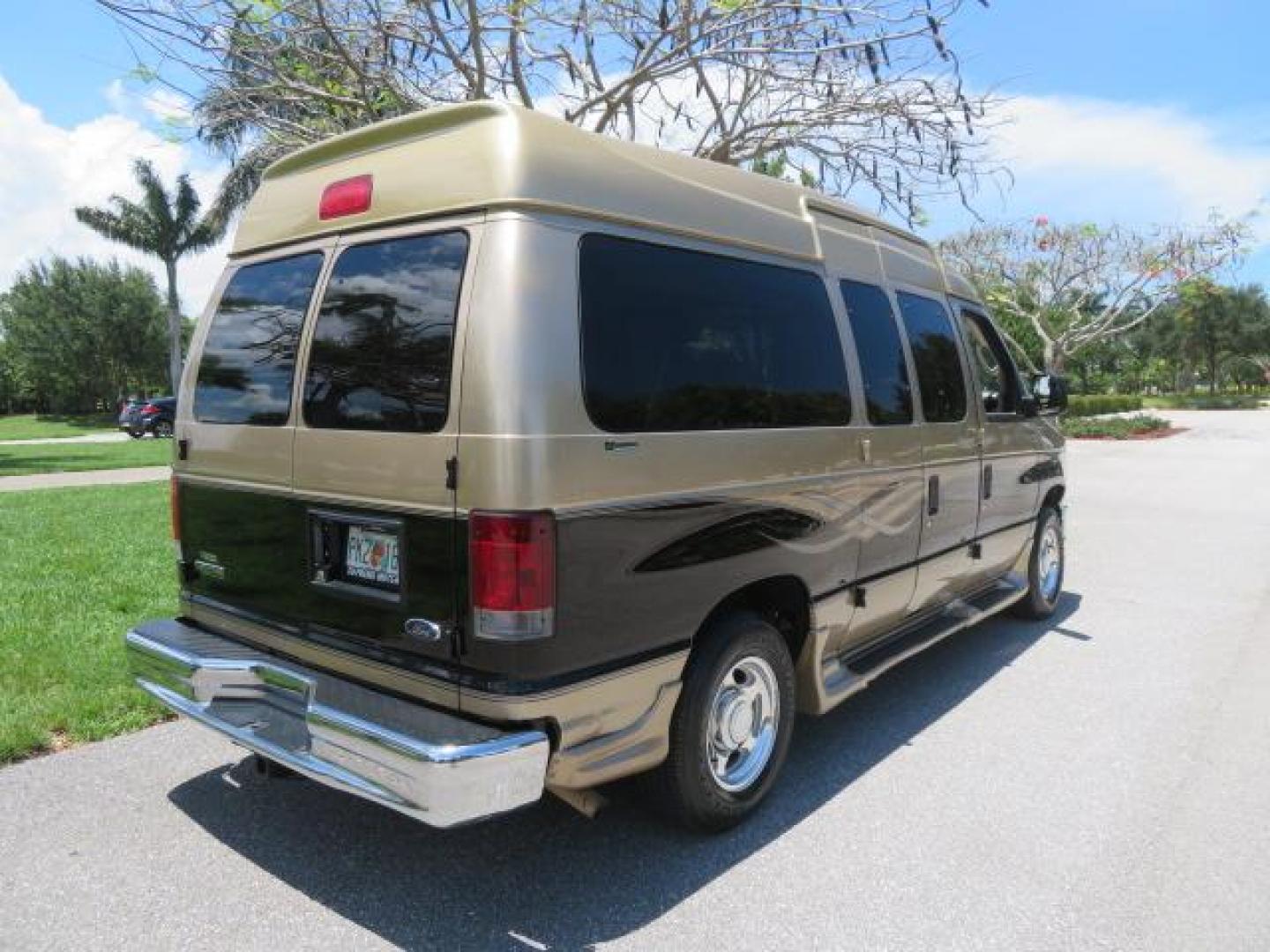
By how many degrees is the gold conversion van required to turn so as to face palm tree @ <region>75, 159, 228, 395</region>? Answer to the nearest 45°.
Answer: approximately 90° to its left

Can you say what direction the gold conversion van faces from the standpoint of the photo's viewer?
facing away from the viewer and to the right of the viewer

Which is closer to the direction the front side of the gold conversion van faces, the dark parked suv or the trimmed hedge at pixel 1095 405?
the trimmed hedge

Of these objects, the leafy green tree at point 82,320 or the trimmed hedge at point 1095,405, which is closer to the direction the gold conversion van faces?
the trimmed hedge

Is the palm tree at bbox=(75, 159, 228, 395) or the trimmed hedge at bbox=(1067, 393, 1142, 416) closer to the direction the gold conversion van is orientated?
the trimmed hedge

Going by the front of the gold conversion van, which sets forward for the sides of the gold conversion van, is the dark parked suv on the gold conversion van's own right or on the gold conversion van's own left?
on the gold conversion van's own left

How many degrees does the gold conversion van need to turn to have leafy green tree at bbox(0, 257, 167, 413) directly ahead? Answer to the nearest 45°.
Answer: approximately 90° to its left

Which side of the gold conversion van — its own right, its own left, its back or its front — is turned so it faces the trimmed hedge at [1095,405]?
front
